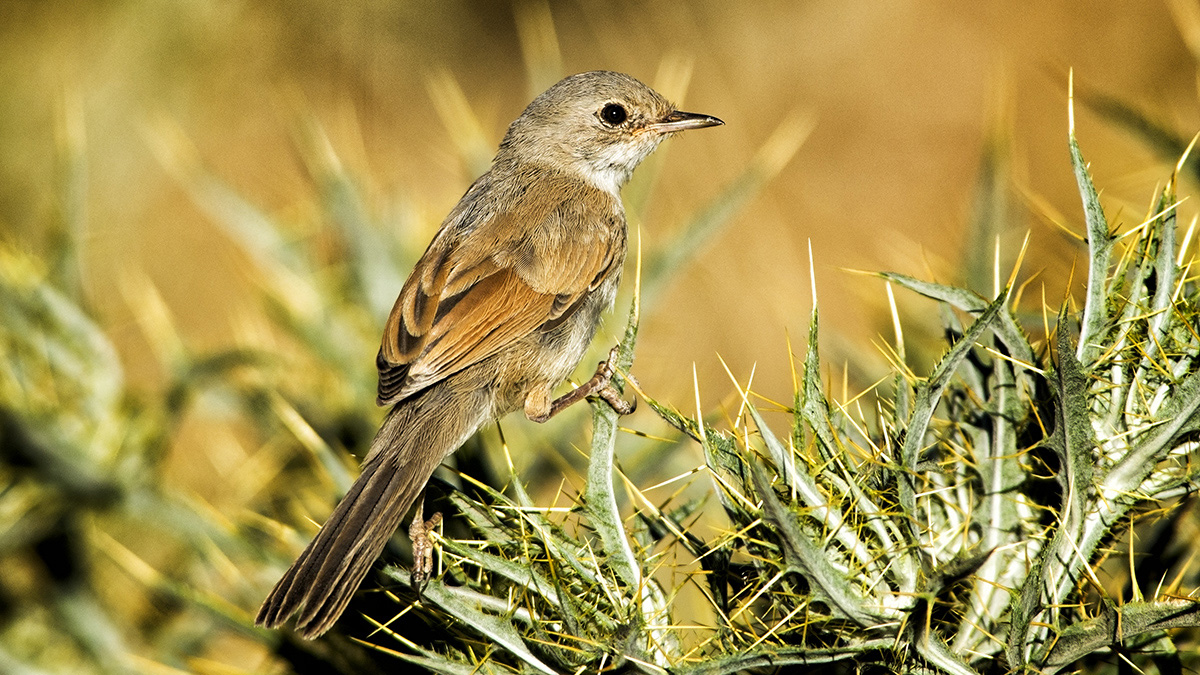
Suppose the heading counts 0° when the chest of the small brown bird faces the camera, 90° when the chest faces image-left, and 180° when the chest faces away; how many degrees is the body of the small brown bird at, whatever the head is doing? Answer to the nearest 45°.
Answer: approximately 225°
